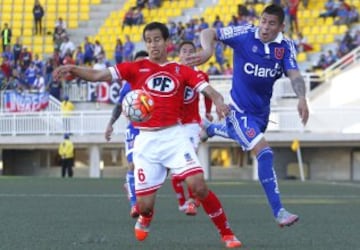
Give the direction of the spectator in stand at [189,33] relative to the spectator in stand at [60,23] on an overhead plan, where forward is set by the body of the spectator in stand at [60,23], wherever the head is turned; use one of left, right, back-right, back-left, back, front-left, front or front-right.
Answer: front-left

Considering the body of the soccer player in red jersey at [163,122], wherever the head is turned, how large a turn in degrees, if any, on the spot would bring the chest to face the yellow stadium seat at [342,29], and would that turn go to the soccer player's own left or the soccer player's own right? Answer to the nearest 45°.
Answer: approximately 180°

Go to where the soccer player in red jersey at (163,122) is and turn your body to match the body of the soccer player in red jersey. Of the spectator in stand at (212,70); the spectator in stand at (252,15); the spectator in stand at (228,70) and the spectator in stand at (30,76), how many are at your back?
4

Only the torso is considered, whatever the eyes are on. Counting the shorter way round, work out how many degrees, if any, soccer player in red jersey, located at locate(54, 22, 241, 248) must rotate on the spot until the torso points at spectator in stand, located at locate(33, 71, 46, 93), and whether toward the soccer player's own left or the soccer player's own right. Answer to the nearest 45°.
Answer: approximately 180°

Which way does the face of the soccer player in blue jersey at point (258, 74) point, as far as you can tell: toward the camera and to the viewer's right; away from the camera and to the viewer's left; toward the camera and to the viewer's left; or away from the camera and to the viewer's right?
toward the camera and to the viewer's left

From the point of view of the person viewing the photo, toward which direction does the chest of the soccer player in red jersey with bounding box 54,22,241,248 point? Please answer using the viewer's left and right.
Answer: facing the viewer

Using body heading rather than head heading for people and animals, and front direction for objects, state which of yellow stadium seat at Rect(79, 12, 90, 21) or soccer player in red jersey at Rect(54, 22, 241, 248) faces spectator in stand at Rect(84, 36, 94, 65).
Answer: the yellow stadium seat

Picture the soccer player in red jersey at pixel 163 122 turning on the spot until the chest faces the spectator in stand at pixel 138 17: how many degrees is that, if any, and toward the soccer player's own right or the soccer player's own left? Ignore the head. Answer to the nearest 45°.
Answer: approximately 180°

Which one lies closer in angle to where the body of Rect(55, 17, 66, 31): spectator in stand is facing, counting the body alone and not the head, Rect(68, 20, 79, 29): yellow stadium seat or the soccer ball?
the soccer ball

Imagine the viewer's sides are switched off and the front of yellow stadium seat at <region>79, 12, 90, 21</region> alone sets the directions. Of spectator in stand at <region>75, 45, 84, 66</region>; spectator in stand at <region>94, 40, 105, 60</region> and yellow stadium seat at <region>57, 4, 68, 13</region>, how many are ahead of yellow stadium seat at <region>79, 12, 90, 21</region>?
2

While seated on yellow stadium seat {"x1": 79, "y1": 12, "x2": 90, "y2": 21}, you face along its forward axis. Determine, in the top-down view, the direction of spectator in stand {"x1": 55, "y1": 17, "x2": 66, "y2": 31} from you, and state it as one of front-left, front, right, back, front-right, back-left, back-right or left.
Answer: front-right

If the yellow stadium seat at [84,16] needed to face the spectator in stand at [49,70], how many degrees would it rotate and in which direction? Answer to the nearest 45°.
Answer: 0° — it already faces them

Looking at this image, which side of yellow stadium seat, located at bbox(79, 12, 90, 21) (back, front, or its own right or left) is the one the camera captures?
front

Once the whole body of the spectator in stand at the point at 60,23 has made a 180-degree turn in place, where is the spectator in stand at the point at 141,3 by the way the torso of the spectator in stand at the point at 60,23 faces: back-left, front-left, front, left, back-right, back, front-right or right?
right

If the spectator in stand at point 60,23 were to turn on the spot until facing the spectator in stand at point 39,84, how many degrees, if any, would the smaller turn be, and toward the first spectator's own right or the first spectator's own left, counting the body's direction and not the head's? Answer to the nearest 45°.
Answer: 0° — they already face them

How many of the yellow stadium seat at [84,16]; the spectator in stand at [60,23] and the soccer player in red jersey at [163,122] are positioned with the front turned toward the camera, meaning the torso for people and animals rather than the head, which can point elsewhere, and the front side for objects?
3
